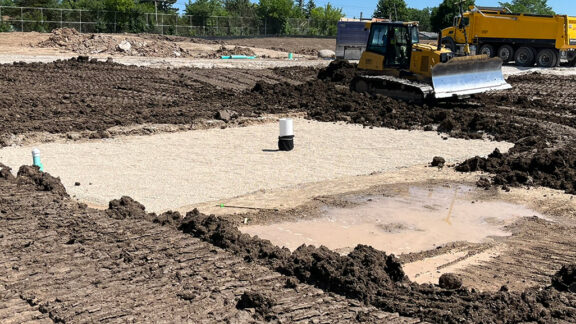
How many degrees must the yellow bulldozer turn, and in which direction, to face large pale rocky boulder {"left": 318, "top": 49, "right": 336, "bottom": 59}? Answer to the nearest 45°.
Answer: approximately 135° to its left

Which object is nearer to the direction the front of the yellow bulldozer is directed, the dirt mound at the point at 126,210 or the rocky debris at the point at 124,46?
the dirt mound

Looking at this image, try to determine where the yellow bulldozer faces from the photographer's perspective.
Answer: facing the viewer and to the right of the viewer

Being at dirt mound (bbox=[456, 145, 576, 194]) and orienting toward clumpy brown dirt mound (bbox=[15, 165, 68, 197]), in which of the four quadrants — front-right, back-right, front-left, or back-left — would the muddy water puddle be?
front-left

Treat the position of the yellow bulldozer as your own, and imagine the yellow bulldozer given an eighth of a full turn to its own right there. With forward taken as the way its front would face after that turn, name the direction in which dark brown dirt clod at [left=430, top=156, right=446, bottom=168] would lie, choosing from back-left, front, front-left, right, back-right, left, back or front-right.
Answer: front

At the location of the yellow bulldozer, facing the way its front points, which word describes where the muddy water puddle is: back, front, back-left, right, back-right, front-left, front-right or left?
front-right

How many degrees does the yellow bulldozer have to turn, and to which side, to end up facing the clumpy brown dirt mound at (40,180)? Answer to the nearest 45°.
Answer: approximately 90° to its right

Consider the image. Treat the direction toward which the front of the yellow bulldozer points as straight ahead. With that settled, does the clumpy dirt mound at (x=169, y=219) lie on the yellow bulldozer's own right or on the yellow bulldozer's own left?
on the yellow bulldozer's own right

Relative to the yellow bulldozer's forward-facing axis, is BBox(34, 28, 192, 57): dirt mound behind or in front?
behind

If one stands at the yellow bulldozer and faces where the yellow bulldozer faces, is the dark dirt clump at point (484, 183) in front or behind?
in front

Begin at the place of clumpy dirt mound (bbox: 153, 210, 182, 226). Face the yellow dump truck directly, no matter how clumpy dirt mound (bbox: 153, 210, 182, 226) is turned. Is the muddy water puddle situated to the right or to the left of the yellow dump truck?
right

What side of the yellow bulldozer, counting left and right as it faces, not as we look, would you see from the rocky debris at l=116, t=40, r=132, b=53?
back

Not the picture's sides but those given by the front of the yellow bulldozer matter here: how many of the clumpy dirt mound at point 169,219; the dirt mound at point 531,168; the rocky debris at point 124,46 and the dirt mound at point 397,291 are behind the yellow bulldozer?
1
